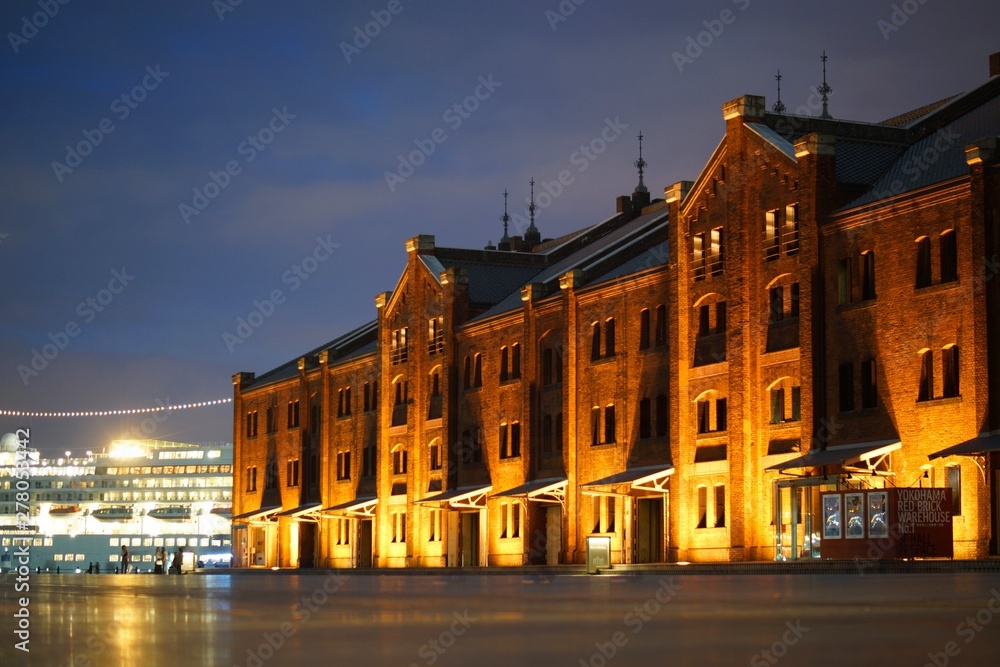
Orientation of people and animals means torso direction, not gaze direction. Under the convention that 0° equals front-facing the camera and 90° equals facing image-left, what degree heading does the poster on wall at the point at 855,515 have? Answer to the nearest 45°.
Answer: approximately 0°

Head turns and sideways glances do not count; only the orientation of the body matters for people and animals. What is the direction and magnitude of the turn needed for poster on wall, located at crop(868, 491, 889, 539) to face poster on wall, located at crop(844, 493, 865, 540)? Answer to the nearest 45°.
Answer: approximately 135° to its right

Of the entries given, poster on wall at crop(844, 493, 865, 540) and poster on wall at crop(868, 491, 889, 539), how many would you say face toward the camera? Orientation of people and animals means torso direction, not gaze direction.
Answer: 2

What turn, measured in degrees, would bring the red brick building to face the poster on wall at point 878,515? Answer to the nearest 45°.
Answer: approximately 45° to its left

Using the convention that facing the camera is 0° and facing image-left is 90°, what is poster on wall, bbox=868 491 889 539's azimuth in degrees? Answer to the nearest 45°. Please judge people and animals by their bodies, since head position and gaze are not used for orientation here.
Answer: approximately 0°
